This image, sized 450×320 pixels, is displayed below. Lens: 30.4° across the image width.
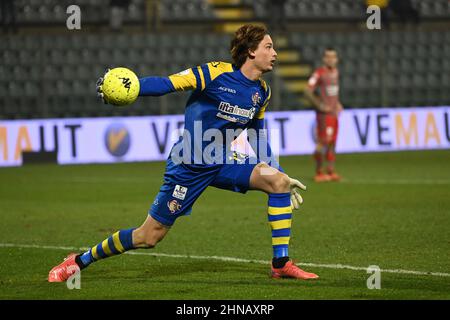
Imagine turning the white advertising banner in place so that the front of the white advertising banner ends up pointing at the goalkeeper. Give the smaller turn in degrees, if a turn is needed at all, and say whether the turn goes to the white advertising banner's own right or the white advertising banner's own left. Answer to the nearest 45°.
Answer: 0° — it already faces them

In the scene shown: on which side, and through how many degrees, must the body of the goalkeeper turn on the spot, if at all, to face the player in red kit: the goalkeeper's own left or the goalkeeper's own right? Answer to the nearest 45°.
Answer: approximately 135° to the goalkeeper's own left

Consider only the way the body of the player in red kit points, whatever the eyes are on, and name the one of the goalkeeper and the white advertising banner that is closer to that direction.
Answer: the goalkeeper

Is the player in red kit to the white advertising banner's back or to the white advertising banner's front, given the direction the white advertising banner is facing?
to the front

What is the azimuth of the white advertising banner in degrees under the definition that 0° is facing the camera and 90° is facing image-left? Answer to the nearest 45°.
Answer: approximately 0°

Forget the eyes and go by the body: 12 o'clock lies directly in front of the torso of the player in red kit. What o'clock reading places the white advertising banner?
The white advertising banner is roughly at 6 o'clock from the player in red kit.

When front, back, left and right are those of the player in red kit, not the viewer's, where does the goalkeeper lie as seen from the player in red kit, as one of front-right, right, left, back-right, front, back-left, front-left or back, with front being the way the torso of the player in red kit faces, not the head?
front-right

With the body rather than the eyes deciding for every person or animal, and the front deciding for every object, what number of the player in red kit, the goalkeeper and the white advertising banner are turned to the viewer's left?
0

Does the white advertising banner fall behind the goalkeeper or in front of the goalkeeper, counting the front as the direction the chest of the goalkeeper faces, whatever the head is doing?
behind
